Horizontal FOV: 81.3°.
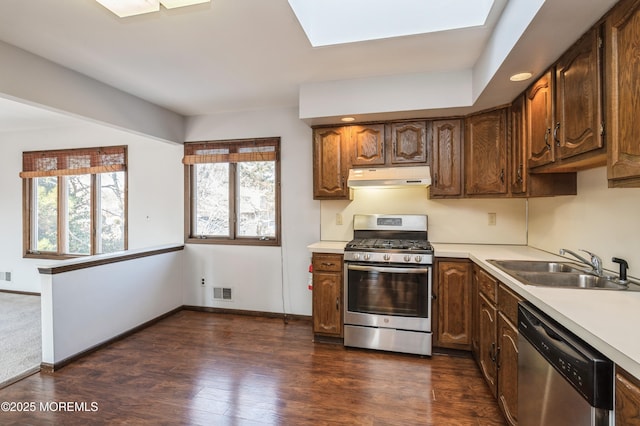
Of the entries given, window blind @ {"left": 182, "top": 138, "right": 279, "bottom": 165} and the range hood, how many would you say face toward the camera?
2

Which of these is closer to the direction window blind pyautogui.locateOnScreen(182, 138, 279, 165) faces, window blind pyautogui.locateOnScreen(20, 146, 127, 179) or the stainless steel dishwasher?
the stainless steel dishwasher

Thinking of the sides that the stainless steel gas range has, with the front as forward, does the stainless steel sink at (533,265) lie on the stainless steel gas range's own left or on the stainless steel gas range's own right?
on the stainless steel gas range's own left

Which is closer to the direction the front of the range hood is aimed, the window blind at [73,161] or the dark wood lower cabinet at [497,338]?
the dark wood lower cabinet
